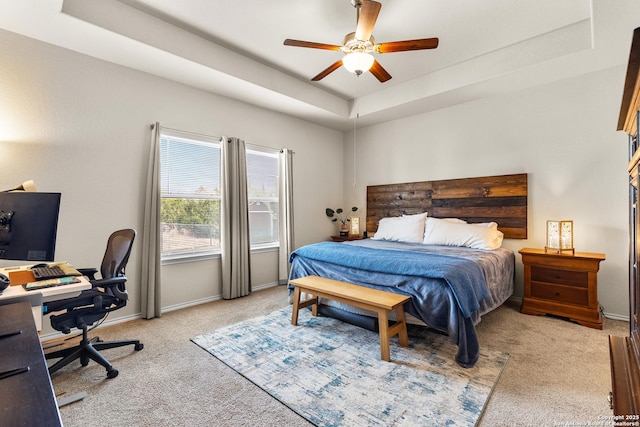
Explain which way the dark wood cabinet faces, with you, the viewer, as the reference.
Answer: facing to the left of the viewer

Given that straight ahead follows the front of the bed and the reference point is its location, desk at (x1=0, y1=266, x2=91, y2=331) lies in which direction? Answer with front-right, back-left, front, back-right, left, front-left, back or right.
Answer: front

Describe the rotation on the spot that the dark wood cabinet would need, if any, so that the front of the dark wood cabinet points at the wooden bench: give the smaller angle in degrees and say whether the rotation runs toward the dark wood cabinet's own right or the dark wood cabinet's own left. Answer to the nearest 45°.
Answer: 0° — it already faces it

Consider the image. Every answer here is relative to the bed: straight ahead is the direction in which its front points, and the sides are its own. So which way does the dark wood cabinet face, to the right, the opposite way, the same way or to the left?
to the right

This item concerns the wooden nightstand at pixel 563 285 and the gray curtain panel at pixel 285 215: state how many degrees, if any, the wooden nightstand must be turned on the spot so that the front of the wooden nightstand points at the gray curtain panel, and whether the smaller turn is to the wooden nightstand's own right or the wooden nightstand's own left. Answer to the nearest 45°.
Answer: approximately 45° to the wooden nightstand's own right

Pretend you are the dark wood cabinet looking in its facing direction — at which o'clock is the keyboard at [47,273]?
The keyboard is roughly at 11 o'clock from the dark wood cabinet.

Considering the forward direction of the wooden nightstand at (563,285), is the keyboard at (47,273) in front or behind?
in front

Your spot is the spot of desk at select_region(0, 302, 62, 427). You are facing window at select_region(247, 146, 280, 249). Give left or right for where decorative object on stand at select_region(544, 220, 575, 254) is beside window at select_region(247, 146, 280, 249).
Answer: right

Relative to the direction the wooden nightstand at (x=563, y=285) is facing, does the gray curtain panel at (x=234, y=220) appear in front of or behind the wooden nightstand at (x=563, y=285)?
in front

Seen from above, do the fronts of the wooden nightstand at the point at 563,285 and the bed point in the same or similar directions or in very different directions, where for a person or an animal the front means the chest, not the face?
same or similar directions

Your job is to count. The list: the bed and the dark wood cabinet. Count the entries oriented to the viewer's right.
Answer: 0

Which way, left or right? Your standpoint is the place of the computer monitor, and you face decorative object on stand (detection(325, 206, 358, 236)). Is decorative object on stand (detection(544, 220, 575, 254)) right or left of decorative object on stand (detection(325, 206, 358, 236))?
right

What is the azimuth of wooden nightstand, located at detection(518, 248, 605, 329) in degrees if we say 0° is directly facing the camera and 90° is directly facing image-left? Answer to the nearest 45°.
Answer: approximately 45°

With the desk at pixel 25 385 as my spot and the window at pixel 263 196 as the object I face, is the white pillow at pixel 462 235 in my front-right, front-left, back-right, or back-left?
front-right

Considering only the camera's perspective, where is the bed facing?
facing the viewer and to the left of the viewer

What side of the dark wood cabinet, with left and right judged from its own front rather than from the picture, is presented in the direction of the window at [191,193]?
front

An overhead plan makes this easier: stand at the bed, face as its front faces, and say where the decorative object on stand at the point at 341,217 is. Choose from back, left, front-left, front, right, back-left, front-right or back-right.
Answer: right

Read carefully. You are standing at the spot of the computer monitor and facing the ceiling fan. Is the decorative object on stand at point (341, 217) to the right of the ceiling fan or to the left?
left
